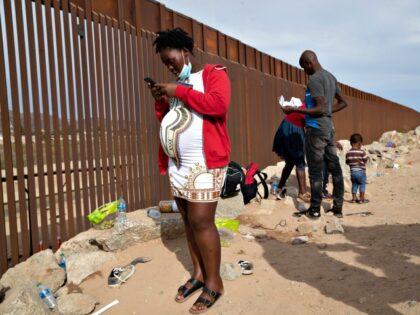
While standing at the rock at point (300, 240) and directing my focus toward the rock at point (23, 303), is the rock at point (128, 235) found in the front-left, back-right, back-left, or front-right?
front-right

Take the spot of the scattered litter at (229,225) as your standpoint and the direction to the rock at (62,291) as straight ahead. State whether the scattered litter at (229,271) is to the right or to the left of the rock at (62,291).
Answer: left

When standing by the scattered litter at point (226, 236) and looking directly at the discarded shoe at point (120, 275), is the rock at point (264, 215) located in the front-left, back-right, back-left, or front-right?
back-right

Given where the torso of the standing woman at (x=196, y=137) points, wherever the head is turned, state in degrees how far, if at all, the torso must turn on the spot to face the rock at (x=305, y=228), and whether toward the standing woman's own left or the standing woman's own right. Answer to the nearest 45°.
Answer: approximately 180°

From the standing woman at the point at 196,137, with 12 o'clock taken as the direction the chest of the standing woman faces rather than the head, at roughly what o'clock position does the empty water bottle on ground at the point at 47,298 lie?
The empty water bottle on ground is roughly at 2 o'clock from the standing woman.

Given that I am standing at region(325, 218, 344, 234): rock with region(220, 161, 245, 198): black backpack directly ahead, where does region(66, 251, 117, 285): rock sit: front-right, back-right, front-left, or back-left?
front-left
